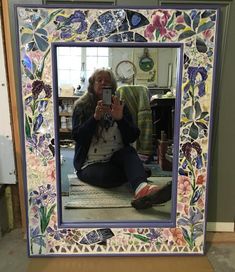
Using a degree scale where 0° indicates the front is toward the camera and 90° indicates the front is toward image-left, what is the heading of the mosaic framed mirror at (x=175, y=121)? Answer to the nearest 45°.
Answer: approximately 0°
